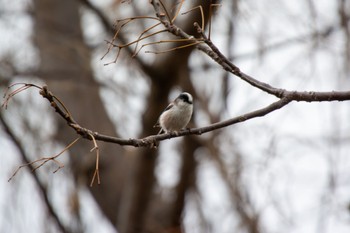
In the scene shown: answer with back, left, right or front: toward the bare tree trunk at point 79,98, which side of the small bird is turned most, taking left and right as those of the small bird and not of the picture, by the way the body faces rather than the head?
back

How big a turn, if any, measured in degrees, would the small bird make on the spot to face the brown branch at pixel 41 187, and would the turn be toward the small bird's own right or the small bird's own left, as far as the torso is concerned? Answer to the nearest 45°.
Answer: approximately 180°

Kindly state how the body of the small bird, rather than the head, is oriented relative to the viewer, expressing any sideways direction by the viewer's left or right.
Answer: facing the viewer and to the right of the viewer
